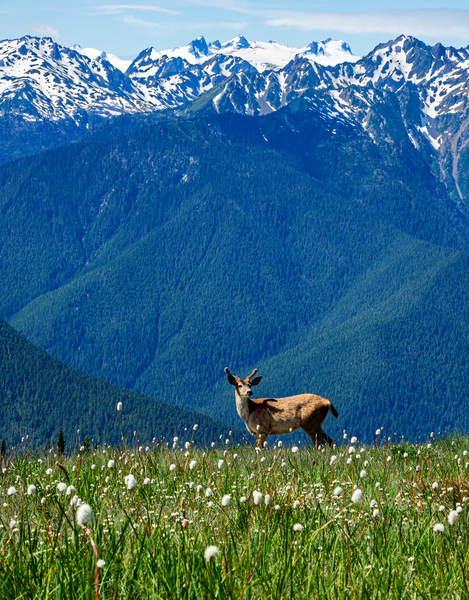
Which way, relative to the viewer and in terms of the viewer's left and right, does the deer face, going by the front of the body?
facing to the left of the viewer
